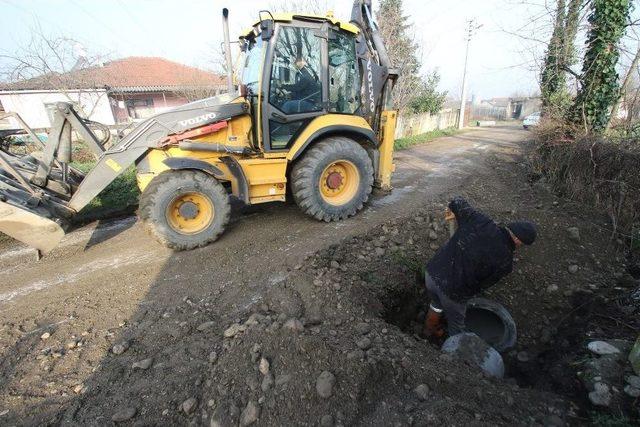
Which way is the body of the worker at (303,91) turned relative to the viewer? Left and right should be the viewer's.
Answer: facing to the left of the viewer

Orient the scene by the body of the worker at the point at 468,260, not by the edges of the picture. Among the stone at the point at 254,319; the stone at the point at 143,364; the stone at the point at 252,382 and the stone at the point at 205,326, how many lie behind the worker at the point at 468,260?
4

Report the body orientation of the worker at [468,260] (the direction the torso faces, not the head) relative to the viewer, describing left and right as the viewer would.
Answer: facing away from the viewer and to the right of the viewer

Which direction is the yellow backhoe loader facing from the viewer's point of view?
to the viewer's left

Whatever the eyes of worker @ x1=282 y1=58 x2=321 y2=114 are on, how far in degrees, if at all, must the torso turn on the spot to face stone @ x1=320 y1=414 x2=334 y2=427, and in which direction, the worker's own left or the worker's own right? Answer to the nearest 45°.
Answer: approximately 90° to the worker's own left

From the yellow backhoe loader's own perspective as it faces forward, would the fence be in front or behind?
behind

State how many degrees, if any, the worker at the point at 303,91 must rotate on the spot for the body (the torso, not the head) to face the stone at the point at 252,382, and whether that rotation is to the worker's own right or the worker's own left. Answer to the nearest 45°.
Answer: approximately 90° to the worker's own left

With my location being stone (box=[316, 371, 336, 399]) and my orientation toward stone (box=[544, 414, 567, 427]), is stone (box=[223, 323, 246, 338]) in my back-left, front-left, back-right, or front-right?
back-left

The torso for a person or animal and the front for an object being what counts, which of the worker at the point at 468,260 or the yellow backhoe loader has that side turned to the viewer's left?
the yellow backhoe loader

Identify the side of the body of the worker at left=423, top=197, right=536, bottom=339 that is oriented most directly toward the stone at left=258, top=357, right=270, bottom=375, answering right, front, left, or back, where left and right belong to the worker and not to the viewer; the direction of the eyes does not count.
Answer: back

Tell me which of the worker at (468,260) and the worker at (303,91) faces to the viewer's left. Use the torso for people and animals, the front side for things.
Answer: the worker at (303,91)

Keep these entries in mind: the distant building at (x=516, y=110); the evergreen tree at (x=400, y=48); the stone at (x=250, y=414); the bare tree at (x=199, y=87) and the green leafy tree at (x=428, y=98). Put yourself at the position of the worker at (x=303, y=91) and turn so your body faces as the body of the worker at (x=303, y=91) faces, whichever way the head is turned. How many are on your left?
1

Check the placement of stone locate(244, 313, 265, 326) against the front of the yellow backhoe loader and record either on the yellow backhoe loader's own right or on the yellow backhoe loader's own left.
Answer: on the yellow backhoe loader's own left

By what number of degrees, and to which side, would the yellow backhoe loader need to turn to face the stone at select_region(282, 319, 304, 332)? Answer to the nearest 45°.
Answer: approximately 90° to its left

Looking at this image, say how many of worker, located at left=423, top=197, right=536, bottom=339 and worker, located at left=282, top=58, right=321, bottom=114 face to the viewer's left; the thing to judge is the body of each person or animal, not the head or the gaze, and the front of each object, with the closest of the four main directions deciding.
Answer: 1

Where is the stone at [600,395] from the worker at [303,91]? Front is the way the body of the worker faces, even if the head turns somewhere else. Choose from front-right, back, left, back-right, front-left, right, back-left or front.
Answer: back-left
